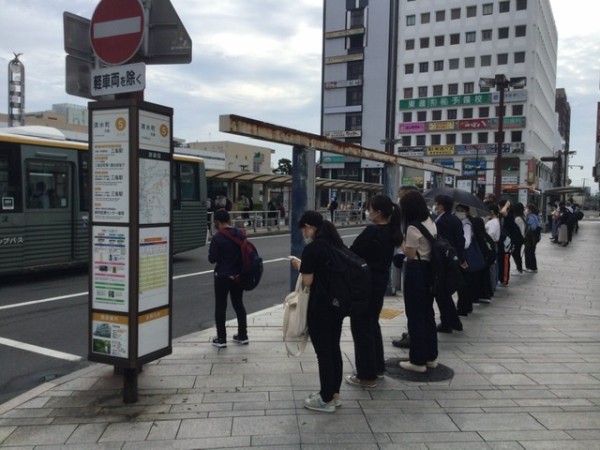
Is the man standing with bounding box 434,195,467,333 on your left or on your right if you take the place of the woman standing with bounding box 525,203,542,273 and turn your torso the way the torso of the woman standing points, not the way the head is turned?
on your left

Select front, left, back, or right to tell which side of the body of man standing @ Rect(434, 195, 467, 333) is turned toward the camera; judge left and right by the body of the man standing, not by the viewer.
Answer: left

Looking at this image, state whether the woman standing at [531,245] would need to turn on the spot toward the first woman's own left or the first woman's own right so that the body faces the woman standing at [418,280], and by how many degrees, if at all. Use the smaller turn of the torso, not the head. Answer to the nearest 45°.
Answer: approximately 90° to the first woman's own left

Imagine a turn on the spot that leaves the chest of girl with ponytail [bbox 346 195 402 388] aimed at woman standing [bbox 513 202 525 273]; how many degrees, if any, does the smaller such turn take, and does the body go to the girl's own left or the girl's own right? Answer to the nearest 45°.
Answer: approximately 135° to the girl's own right

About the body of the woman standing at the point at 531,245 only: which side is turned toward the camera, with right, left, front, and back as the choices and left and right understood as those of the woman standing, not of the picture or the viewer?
left

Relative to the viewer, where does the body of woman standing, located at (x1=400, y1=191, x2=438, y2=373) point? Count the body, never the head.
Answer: to the viewer's left

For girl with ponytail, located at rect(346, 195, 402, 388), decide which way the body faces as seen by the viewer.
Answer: to the viewer's left

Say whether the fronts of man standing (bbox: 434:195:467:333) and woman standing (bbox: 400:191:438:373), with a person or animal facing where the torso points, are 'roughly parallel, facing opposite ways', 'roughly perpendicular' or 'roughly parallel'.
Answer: roughly parallel

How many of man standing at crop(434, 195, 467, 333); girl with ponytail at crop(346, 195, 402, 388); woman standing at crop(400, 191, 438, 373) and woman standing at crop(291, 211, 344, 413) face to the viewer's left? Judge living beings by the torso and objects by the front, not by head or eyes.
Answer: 4

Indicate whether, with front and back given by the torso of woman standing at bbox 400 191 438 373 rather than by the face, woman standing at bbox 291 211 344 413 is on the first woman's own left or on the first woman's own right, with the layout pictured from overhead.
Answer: on the first woman's own left

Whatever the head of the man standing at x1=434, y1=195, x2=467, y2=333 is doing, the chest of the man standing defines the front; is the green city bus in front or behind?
in front

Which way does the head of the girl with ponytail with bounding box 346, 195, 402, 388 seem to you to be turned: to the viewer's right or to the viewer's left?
to the viewer's left

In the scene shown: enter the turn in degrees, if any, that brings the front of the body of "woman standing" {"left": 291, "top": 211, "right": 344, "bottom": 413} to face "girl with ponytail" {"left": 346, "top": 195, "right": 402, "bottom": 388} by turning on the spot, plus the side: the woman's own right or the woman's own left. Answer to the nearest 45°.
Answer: approximately 135° to the woman's own right

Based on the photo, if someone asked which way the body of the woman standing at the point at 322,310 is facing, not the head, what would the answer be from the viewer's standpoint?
to the viewer's left

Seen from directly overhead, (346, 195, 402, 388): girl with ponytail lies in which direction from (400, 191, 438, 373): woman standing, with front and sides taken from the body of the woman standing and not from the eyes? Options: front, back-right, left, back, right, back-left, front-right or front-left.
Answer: front-left

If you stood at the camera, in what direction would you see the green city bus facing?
facing the viewer and to the left of the viewer
